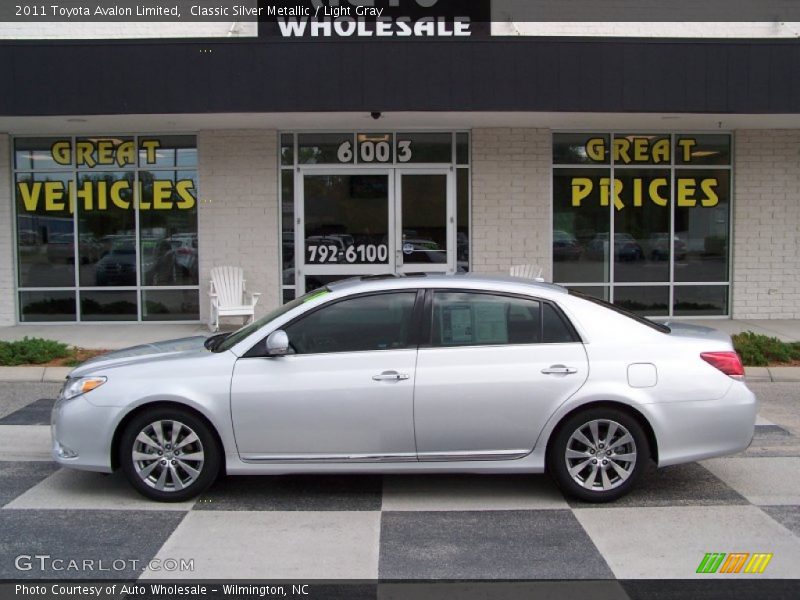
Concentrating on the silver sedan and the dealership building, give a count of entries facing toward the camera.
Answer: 1

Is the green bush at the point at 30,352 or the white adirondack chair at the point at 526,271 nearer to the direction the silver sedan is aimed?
the green bush

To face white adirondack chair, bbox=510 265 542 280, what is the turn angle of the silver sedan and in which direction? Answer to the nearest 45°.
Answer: approximately 90° to its right

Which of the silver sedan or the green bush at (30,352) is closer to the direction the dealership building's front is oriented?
the silver sedan

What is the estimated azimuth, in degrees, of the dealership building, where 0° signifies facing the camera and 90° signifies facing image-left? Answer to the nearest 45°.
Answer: approximately 0°

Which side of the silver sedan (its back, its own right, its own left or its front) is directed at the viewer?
left

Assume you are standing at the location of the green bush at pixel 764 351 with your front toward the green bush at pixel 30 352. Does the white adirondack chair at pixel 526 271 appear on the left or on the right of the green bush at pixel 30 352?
right

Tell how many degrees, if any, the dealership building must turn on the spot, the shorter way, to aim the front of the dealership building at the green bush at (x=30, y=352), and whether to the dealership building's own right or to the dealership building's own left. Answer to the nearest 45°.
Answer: approximately 45° to the dealership building's own right

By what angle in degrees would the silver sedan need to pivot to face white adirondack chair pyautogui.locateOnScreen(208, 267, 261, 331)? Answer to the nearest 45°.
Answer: approximately 90° to its right

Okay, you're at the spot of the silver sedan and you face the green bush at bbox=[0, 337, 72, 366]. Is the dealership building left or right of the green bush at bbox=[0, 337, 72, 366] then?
right

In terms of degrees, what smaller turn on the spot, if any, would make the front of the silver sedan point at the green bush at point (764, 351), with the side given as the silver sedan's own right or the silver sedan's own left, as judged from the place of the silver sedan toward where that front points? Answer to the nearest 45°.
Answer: approximately 135° to the silver sedan's own right

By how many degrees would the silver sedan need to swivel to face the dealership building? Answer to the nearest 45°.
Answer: approximately 90° to its right
